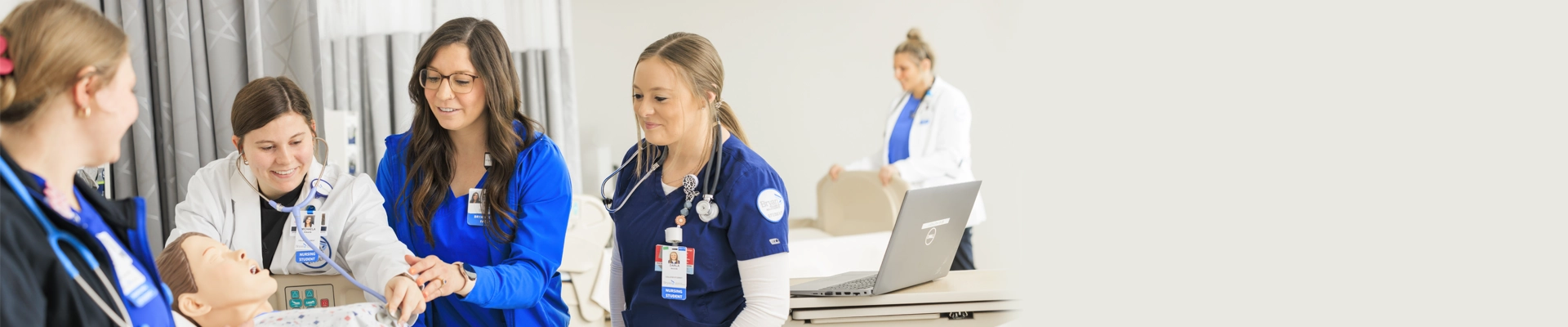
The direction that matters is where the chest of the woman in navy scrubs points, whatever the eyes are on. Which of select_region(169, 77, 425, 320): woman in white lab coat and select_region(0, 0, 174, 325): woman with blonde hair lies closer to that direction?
the woman with blonde hair

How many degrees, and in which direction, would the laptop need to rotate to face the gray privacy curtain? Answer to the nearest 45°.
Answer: approximately 45° to its left

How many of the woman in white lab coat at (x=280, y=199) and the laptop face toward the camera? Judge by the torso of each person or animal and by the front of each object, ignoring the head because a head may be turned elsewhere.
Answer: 1

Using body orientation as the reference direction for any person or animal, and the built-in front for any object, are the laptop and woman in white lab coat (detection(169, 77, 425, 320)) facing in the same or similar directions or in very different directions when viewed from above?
very different directions
